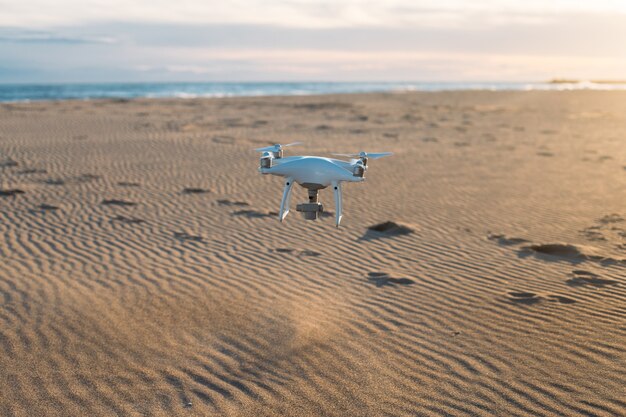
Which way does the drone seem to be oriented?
toward the camera
